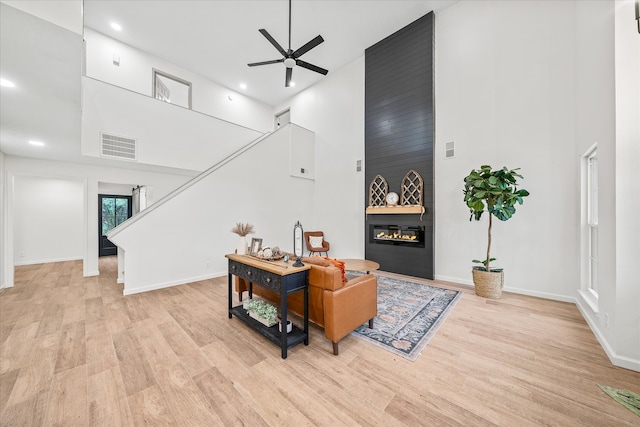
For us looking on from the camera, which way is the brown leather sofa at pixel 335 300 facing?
facing away from the viewer and to the right of the viewer

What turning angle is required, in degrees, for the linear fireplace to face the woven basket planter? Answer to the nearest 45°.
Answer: approximately 90° to its left

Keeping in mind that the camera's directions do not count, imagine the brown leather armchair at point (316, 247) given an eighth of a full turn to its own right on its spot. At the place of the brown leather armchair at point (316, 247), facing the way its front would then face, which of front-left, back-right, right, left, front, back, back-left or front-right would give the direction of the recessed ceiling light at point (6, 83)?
front-right

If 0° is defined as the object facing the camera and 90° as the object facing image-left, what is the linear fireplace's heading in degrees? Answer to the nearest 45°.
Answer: approximately 45°
